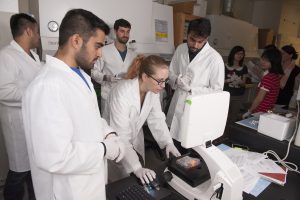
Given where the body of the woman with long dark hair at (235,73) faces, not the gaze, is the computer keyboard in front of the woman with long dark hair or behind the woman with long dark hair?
in front

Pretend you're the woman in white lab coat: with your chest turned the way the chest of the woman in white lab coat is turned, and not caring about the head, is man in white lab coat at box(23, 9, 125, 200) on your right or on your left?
on your right

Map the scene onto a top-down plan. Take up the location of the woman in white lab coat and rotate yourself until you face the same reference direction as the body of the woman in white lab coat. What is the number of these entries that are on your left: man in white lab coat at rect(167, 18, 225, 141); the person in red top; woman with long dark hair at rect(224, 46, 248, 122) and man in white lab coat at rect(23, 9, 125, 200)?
3

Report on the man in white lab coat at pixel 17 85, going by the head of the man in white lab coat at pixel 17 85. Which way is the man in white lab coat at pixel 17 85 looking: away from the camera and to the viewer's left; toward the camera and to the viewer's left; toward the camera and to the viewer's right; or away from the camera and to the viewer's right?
away from the camera and to the viewer's right

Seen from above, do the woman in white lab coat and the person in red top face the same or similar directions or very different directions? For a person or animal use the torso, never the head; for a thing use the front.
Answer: very different directions

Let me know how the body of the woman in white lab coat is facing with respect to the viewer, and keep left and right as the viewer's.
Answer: facing the viewer and to the right of the viewer

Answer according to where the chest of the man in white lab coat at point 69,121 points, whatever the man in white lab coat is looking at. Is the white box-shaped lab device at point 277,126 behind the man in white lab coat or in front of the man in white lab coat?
in front

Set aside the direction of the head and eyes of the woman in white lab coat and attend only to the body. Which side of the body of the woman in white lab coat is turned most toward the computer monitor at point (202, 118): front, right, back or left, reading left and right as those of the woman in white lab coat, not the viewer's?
front

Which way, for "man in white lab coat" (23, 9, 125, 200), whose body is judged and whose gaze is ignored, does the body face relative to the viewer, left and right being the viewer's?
facing to the right of the viewer

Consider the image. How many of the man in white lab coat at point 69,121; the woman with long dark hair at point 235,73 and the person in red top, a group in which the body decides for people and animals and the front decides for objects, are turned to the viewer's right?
1

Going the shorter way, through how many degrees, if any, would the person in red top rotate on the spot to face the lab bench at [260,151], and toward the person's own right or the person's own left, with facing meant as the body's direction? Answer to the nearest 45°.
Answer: approximately 90° to the person's own left

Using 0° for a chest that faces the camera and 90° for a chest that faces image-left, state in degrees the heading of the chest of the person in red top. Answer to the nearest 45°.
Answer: approximately 90°

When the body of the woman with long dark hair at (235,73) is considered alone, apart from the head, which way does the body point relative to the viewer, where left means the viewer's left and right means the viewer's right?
facing the viewer
